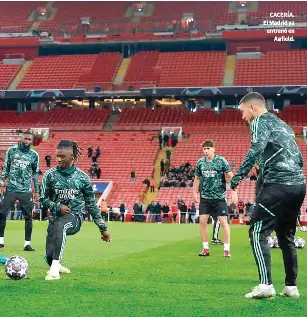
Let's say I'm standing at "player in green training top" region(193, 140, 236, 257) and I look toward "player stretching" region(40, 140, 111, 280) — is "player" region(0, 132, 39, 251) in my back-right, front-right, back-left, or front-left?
front-right

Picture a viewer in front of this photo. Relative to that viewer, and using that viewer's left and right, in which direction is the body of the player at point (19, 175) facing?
facing the viewer

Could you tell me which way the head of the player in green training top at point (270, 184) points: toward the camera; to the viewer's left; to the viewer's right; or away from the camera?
to the viewer's left

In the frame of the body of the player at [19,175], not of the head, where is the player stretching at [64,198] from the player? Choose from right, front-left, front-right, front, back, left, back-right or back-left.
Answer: front

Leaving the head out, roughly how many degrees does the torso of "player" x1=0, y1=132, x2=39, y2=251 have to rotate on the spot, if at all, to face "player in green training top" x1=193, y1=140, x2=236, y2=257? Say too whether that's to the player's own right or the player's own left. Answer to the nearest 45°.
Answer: approximately 90° to the player's own left

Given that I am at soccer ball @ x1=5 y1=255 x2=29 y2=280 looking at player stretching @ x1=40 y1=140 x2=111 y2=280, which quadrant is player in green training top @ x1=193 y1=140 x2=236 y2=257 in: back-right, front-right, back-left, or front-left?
front-left

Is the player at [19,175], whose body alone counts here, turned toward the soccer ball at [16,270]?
yes

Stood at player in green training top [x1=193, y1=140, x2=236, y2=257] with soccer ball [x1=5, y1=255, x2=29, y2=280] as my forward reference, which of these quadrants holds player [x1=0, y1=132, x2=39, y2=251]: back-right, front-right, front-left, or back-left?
front-right
